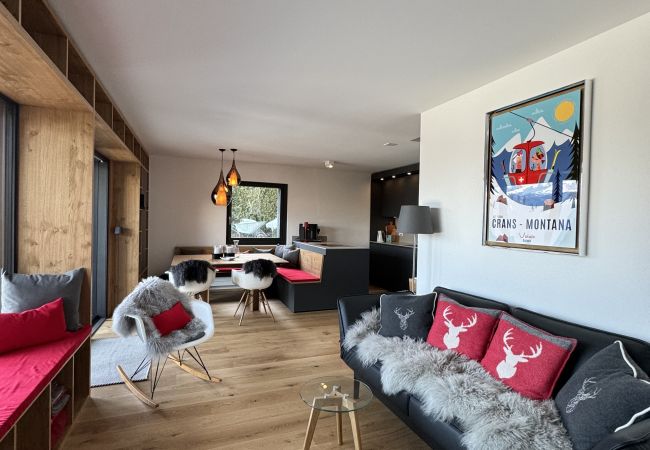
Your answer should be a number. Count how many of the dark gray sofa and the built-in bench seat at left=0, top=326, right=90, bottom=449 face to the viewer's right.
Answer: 1

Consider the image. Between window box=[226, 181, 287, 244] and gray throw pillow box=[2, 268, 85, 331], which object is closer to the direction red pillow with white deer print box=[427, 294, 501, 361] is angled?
the gray throw pillow

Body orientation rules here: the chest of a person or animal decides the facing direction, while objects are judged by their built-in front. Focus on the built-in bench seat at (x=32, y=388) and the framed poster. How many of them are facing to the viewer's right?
1

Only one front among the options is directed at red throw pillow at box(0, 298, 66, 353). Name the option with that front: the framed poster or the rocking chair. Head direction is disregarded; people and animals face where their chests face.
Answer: the framed poster

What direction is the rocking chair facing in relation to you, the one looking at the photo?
facing the viewer and to the right of the viewer

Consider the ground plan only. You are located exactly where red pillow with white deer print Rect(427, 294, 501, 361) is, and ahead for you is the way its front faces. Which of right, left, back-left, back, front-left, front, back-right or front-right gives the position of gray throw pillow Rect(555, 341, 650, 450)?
left

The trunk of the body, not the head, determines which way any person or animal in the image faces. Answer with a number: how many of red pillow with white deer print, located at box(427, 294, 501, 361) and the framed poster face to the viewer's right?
0

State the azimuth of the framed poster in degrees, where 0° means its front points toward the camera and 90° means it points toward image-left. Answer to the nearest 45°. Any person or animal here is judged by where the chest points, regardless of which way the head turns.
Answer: approximately 45°

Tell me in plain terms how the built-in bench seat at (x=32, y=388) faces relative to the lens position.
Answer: facing to the right of the viewer

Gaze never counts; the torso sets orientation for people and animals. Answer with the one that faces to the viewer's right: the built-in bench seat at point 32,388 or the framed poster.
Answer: the built-in bench seat
